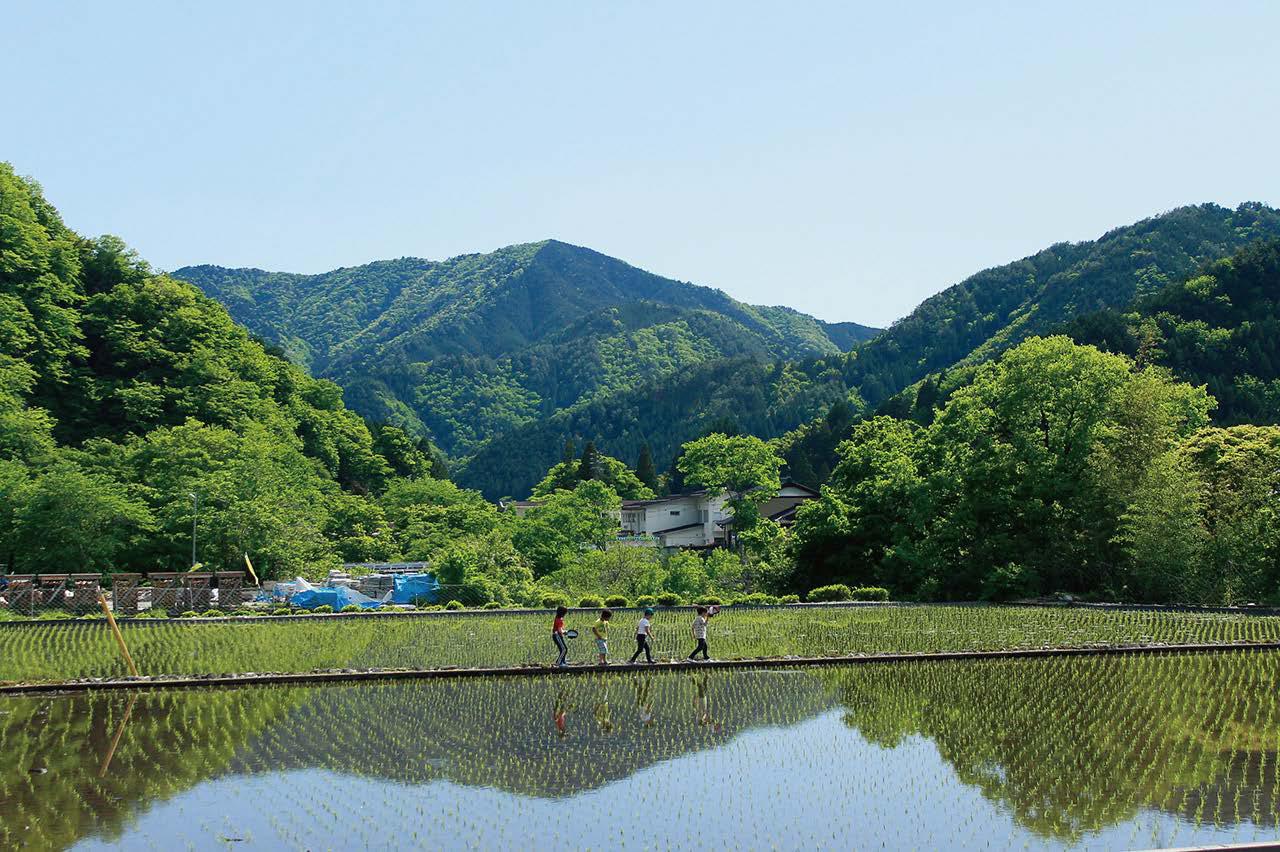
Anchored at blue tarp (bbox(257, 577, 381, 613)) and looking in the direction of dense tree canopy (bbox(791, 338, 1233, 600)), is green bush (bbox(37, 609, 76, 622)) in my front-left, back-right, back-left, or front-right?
back-right

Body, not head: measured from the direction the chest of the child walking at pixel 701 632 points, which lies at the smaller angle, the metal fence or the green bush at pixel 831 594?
the green bush

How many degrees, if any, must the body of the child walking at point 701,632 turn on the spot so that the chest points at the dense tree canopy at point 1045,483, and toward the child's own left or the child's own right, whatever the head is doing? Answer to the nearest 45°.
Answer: approximately 45° to the child's own left

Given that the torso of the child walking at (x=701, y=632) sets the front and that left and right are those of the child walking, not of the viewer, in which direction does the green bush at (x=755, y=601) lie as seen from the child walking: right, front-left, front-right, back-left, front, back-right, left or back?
left

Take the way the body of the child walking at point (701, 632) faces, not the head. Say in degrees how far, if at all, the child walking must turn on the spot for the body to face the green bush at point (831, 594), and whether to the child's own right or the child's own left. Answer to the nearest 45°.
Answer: approximately 90° to the child's own left

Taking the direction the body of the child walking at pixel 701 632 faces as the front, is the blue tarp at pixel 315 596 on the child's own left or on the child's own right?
on the child's own left

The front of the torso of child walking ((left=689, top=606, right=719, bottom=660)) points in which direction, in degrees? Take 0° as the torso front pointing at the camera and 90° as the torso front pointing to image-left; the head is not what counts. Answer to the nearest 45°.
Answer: approximately 270°
